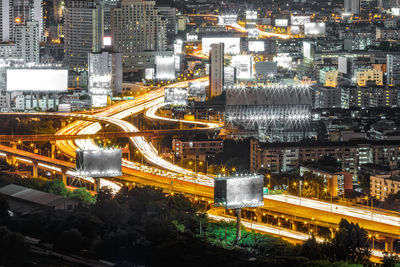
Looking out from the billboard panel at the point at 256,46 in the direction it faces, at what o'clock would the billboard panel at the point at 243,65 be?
the billboard panel at the point at 243,65 is roughly at 12 o'clock from the billboard panel at the point at 256,46.

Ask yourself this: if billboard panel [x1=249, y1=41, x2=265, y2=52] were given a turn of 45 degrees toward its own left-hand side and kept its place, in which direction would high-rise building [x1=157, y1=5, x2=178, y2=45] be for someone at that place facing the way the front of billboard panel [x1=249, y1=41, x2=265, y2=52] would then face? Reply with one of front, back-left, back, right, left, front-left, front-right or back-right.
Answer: back

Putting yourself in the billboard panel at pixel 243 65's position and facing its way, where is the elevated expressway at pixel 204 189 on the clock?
The elevated expressway is roughly at 12 o'clock from the billboard panel.

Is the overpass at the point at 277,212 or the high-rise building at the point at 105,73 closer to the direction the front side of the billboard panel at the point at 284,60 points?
the overpass

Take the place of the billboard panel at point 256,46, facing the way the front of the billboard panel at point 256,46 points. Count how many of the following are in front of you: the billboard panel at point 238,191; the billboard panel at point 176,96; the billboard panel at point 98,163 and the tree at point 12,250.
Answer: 4

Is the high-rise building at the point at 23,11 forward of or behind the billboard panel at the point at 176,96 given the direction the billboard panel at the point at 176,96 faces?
behind

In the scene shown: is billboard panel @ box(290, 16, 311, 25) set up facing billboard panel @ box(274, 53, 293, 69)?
yes

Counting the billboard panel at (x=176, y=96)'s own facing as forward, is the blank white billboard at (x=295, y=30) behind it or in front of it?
behind

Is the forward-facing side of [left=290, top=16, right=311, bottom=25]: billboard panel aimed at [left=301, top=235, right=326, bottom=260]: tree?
yes

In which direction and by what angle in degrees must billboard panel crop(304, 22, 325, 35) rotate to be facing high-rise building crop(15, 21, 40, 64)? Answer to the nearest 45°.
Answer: approximately 45° to its right

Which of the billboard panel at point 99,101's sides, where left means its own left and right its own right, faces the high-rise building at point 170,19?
back

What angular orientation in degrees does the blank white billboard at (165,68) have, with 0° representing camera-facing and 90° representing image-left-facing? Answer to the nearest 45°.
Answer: approximately 0°

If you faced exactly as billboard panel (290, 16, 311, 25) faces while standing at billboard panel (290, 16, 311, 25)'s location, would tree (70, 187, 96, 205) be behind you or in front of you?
in front

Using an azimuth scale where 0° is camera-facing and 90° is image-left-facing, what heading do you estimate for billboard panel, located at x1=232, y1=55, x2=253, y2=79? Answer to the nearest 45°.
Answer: approximately 0°

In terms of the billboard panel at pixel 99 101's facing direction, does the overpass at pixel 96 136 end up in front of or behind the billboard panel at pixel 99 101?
in front
